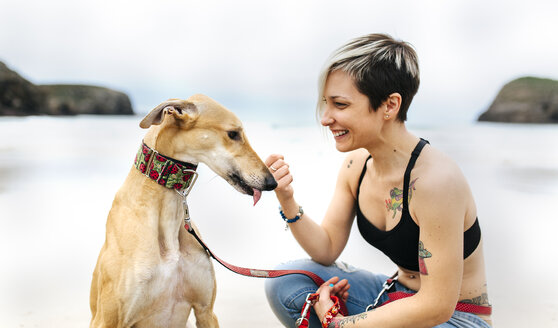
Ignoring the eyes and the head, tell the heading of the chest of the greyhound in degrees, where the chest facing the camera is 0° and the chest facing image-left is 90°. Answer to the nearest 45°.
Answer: approximately 315°

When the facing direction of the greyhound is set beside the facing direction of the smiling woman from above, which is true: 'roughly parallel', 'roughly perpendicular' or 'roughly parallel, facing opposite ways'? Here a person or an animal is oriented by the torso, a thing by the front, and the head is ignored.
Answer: roughly perpendicular

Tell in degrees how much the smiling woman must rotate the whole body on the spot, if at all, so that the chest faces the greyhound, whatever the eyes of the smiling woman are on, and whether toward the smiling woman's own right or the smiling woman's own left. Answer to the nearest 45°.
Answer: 0° — they already face it

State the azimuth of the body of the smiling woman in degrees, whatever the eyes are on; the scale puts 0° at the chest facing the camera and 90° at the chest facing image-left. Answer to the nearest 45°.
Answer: approximately 45°

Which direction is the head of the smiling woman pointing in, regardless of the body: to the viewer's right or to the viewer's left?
to the viewer's left

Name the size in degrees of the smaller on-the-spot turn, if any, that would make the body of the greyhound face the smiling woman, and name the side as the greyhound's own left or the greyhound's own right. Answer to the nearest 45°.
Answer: approximately 45° to the greyhound's own left
